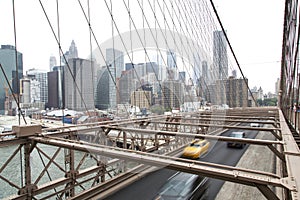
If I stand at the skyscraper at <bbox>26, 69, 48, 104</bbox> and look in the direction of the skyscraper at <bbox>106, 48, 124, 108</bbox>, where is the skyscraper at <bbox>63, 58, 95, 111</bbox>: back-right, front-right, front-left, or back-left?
front-right

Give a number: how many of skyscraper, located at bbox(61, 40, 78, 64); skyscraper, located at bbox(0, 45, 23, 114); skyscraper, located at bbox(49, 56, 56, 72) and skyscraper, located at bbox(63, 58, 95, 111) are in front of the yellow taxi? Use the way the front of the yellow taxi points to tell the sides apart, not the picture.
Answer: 4

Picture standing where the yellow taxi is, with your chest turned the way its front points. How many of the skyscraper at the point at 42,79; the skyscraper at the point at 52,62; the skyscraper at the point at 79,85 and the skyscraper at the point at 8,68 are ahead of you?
4

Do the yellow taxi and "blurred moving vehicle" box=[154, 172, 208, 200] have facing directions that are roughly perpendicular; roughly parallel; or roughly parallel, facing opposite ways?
roughly parallel

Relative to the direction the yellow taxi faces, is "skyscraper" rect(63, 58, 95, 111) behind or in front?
in front
